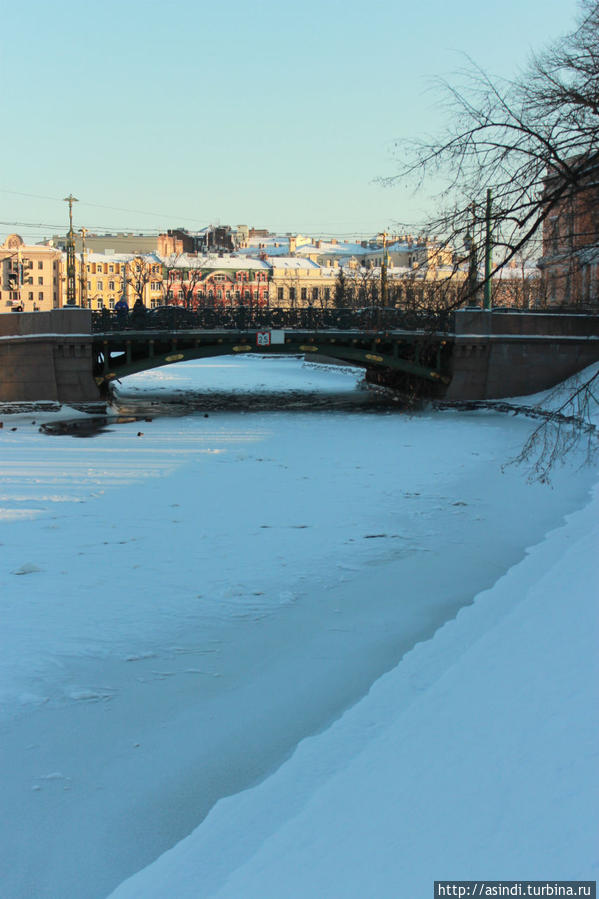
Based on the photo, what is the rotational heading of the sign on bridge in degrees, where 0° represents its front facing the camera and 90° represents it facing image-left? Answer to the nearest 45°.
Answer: approximately 0°

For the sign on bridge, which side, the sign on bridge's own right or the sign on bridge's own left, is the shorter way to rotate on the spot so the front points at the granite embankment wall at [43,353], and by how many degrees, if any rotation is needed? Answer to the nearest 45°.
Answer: approximately 90° to the sign on bridge's own right

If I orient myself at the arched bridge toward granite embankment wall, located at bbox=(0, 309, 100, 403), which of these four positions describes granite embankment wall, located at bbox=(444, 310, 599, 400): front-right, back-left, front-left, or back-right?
back-left

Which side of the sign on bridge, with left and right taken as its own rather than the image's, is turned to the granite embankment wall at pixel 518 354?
left
